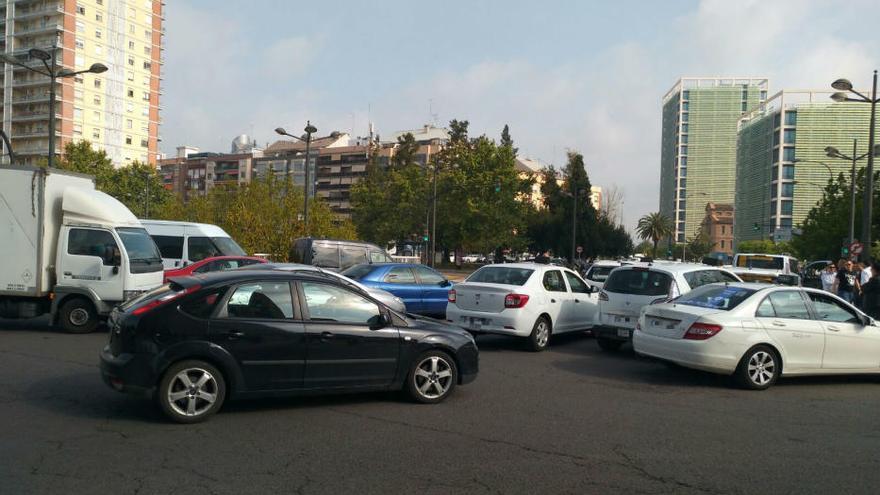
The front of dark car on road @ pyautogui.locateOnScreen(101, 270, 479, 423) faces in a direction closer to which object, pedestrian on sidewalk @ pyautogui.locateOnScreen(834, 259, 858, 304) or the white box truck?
the pedestrian on sidewalk

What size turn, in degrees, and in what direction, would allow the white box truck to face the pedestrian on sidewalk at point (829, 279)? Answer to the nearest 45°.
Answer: approximately 45° to its left

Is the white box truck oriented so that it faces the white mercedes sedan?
yes

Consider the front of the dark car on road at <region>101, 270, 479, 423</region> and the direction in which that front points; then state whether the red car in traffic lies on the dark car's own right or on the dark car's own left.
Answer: on the dark car's own left

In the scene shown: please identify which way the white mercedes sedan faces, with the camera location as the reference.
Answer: facing away from the viewer and to the right of the viewer

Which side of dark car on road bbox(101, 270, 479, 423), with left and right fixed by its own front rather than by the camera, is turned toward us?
right

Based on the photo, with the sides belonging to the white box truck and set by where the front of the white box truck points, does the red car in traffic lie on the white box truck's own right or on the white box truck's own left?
on the white box truck's own left

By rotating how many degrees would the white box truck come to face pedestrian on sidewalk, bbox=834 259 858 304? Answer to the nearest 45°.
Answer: approximately 45° to its left

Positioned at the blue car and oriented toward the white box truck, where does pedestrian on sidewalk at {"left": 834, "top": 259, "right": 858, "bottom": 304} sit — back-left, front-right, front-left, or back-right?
back-left

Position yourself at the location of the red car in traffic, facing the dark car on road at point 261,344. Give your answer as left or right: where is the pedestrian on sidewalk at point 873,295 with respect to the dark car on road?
left

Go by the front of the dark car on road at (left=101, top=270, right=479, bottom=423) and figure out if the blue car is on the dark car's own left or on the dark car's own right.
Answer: on the dark car's own left

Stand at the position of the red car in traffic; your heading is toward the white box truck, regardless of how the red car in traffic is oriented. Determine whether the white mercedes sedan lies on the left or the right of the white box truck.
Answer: left

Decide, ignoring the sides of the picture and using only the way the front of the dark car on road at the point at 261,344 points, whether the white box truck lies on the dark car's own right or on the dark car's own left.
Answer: on the dark car's own left
